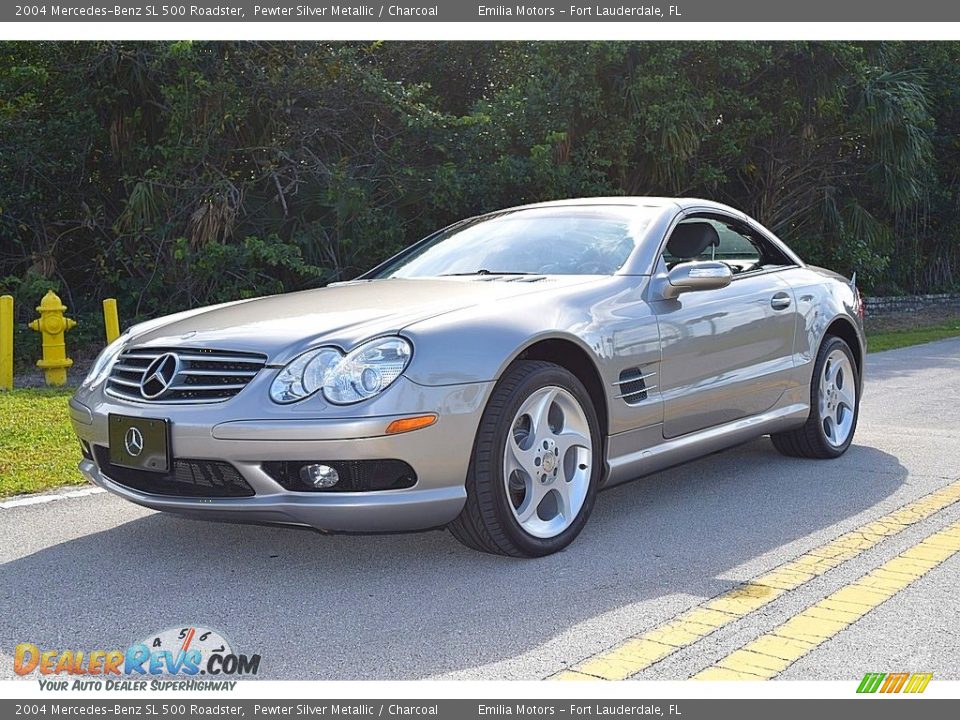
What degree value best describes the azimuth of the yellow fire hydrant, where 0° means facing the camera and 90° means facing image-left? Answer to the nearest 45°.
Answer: approximately 0°

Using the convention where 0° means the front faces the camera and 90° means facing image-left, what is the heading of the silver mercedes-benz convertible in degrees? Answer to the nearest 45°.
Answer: approximately 45°

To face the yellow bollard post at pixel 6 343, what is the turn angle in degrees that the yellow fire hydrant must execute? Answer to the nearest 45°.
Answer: approximately 45° to its right

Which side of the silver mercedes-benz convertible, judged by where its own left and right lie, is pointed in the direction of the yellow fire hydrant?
right
